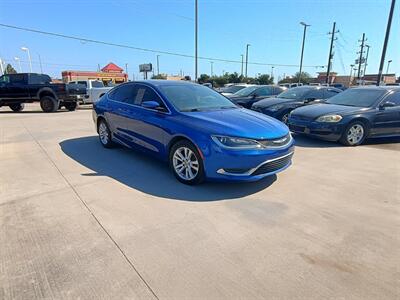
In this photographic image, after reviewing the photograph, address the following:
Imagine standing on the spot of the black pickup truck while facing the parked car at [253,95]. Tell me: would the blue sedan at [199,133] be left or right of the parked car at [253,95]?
right

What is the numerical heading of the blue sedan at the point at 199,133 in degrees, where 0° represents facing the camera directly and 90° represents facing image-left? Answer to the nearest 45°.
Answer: approximately 315°

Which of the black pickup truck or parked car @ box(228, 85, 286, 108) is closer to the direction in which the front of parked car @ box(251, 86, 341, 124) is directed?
the black pickup truck

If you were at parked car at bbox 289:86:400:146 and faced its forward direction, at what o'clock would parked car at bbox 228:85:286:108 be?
parked car at bbox 228:85:286:108 is roughly at 3 o'clock from parked car at bbox 289:86:400:146.

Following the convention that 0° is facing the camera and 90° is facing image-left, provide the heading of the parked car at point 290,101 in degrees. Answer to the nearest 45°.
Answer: approximately 45°

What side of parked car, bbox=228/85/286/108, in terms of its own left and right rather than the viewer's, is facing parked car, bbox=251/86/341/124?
left

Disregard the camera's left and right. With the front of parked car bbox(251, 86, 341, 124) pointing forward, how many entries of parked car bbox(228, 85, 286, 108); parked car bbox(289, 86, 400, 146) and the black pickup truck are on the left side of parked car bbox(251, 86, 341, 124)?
1

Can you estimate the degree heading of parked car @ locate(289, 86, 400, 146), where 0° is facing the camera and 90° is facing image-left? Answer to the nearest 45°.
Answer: approximately 45°

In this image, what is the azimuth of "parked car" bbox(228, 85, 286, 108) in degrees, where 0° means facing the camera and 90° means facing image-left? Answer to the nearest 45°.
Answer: approximately 45°

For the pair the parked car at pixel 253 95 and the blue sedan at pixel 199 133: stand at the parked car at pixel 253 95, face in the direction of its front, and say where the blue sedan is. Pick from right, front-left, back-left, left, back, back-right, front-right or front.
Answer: front-left

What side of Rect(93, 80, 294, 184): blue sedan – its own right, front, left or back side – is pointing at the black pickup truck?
back

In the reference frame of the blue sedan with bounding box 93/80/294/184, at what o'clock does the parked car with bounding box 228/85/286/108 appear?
The parked car is roughly at 8 o'clock from the blue sedan.
